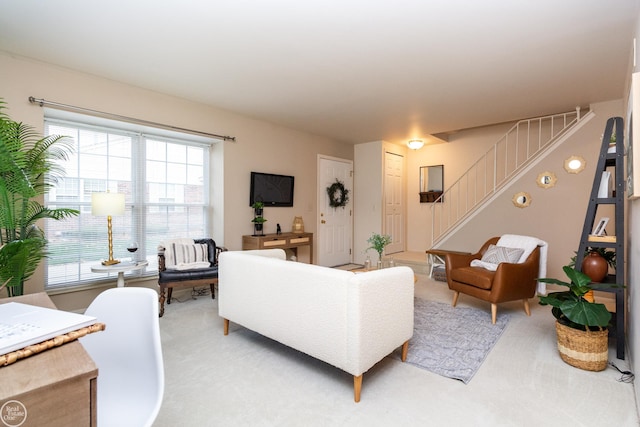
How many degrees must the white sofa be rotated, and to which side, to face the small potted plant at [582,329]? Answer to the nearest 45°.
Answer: approximately 45° to its right

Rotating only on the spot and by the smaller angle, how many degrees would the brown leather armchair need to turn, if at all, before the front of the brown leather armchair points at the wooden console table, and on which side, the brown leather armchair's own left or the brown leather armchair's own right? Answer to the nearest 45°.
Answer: approximately 45° to the brown leather armchair's own right

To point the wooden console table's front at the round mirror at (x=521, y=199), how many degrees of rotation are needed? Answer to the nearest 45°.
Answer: approximately 45° to its left

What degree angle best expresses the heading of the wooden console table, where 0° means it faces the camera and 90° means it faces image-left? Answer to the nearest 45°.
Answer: approximately 315°

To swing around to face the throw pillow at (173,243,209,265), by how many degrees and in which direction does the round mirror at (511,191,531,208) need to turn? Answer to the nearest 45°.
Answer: approximately 45° to its right
